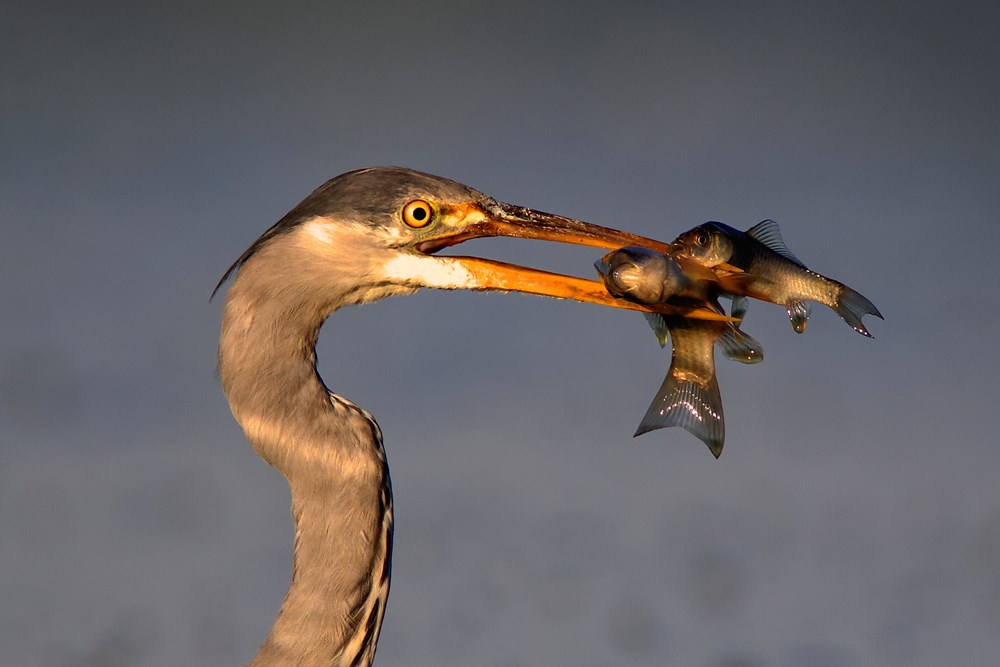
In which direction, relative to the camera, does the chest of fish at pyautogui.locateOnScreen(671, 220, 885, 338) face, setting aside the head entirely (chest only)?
to the viewer's left

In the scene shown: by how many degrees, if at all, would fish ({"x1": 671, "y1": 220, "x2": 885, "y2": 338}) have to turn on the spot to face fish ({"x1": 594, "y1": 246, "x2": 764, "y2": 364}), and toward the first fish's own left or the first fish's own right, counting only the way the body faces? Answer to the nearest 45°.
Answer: approximately 45° to the first fish's own left

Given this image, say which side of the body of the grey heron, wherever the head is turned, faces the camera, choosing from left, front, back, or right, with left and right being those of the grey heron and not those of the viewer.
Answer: right
